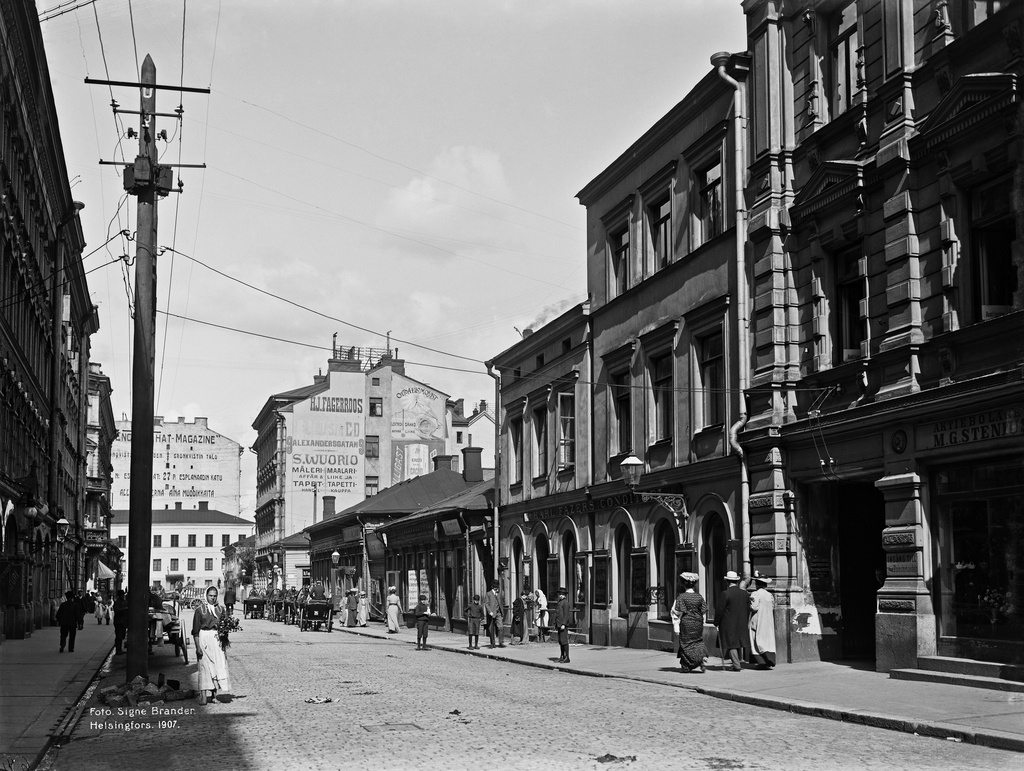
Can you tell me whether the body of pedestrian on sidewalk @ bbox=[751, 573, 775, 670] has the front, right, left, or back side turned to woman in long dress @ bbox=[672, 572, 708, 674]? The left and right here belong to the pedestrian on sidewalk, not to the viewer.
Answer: left

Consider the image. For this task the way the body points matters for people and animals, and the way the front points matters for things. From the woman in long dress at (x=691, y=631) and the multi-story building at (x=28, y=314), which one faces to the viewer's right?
the multi-story building

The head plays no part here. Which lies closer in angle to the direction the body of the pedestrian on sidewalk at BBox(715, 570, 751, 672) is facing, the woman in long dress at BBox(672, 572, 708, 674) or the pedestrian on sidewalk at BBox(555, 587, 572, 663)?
the pedestrian on sidewalk

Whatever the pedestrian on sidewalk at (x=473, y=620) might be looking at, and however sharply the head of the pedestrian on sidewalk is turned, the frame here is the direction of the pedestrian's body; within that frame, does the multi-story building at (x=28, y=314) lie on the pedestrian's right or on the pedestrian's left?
on the pedestrian's right

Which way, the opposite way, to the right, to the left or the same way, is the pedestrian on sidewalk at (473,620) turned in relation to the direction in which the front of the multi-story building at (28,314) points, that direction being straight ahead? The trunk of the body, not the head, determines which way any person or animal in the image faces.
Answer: to the right

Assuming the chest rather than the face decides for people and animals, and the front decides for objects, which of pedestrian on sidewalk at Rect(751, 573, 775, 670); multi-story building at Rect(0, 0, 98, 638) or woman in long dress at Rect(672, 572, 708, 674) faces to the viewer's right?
the multi-story building
